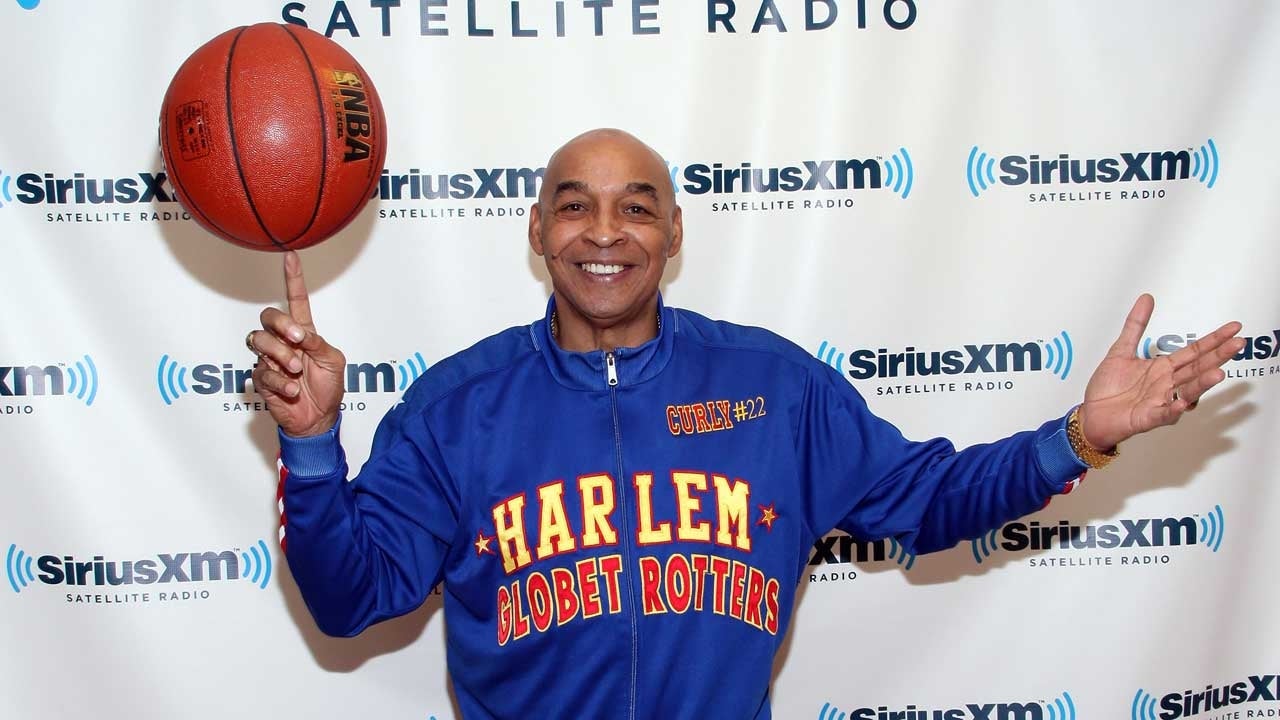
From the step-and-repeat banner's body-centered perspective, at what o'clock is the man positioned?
The man is roughly at 1 o'clock from the step-and-repeat banner.

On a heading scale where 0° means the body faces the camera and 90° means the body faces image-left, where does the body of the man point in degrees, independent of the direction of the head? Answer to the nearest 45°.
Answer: approximately 0°

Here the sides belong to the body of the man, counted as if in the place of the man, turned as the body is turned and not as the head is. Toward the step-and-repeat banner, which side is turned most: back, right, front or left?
back

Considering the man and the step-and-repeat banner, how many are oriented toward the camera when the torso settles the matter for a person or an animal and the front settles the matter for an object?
2
